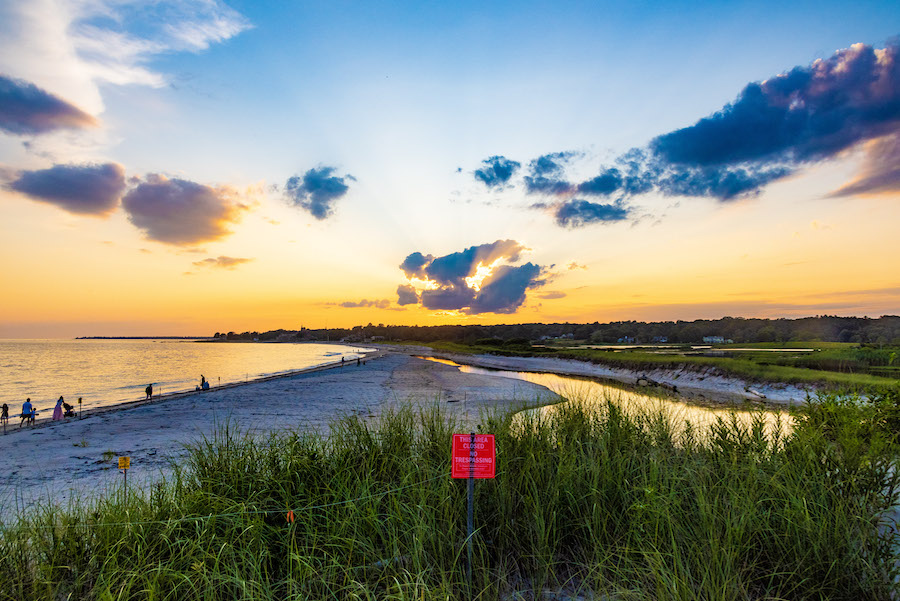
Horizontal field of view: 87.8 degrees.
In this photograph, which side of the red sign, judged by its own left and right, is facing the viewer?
front
